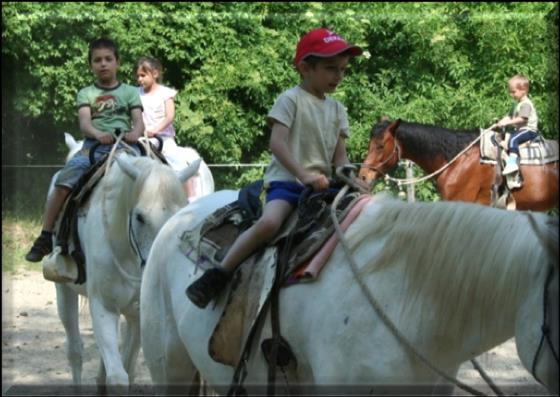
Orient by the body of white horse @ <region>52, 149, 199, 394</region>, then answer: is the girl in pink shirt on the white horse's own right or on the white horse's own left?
on the white horse's own left

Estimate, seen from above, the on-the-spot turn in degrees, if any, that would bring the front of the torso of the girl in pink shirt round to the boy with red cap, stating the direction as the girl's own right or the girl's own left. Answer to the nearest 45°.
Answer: approximately 45° to the girl's own left

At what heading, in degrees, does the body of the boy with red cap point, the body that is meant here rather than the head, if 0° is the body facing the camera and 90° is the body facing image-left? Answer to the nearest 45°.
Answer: approximately 315°

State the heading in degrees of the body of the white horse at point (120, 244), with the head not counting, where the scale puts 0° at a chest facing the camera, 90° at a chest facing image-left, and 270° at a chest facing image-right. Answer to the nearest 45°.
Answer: approximately 315°

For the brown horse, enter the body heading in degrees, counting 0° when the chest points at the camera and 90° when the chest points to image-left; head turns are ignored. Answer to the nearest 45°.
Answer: approximately 90°

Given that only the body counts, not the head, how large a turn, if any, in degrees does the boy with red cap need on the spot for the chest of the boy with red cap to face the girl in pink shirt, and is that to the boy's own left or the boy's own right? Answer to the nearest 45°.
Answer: approximately 135° to the boy's own left
